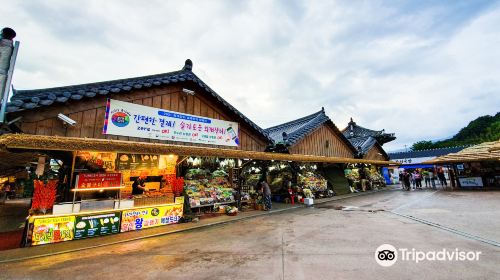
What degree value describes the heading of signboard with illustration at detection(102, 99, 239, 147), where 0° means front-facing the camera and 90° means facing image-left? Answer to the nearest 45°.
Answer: approximately 315°

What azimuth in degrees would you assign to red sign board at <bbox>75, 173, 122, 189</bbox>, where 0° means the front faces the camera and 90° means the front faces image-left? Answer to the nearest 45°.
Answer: approximately 0°

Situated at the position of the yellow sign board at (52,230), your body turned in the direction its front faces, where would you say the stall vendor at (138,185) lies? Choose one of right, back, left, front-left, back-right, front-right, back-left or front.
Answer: back-left

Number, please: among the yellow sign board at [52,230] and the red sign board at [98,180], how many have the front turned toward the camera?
2

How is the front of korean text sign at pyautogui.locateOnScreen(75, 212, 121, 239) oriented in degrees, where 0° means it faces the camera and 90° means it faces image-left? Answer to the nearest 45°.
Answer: approximately 315°

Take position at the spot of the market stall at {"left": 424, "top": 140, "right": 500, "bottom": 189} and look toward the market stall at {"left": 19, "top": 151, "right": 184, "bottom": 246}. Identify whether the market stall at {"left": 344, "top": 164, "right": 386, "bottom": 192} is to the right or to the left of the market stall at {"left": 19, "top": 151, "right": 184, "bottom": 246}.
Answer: right
